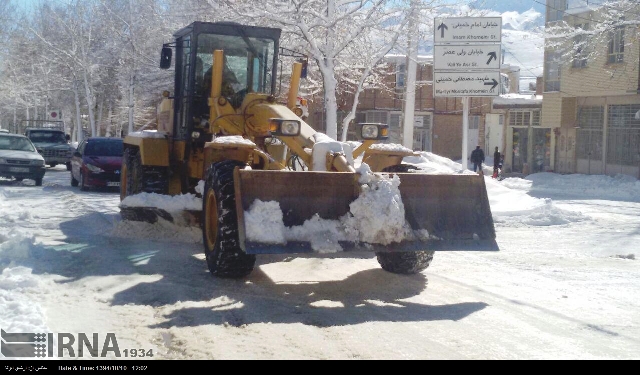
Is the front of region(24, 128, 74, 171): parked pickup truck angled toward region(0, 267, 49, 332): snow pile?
yes

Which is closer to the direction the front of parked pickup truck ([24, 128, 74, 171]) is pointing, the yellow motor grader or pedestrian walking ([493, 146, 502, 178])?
the yellow motor grader

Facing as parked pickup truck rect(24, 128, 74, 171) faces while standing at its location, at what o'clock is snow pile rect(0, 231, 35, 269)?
The snow pile is roughly at 12 o'clock from the parked pickup truck.

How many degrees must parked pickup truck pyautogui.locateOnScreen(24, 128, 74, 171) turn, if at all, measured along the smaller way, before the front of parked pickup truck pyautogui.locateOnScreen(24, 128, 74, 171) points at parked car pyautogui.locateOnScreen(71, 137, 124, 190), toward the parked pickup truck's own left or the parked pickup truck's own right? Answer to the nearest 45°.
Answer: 0° — it already faces it

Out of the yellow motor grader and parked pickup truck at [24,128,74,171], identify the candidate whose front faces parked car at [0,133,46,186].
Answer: parked pickup truck at [24,128,74,171]

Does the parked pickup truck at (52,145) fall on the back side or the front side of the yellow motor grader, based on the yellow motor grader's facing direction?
on the back side

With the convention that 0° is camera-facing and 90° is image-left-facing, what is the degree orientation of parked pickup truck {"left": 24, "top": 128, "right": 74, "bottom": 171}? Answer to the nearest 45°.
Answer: approximately 0°

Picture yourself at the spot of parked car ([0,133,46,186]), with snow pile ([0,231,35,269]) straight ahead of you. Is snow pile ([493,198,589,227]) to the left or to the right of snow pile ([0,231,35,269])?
left

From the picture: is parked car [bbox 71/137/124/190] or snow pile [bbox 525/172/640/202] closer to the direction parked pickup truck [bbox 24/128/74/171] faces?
the parked car

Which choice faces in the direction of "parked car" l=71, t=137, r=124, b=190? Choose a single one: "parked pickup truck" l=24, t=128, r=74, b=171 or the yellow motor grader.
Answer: "parked pickup truck" l=24, t=128, r=74, b=171

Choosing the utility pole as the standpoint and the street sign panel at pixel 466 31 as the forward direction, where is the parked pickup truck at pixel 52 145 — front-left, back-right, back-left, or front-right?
back-right

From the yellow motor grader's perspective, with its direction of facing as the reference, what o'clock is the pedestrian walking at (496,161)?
The pedestrian walking is roughly at 8 o'clock from the yellow motor grader.
